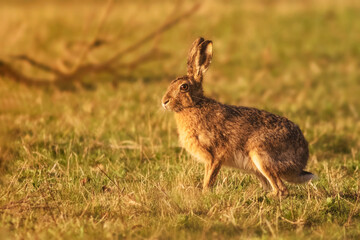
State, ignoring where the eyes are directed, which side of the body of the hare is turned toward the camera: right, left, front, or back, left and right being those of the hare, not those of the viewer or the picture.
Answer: left

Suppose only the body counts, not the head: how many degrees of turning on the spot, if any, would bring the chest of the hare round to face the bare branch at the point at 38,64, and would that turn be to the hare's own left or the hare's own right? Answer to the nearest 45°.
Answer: approximately 45° to the hare's own right
